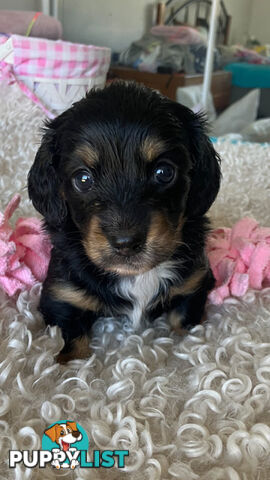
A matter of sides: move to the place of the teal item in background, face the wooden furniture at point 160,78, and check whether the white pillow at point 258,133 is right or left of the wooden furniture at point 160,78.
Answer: left

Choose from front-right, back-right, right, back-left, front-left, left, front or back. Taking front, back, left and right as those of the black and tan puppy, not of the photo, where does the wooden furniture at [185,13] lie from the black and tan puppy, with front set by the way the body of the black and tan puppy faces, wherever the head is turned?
back

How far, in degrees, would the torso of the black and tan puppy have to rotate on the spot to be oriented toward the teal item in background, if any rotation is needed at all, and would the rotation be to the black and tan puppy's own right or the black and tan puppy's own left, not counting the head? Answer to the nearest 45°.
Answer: approximately 180°

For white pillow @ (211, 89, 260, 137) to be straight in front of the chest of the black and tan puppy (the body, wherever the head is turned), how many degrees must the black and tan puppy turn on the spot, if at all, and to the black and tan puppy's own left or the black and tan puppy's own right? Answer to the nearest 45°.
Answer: approximately 180°

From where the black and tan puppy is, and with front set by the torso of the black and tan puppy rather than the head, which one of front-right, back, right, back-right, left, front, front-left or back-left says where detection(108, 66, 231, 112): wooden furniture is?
back

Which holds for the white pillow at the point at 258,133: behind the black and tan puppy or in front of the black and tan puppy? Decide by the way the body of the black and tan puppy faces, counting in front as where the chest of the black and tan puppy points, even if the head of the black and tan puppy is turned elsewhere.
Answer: behind

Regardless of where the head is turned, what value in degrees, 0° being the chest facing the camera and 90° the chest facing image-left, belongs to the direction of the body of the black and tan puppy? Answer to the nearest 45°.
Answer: approximately 0°
